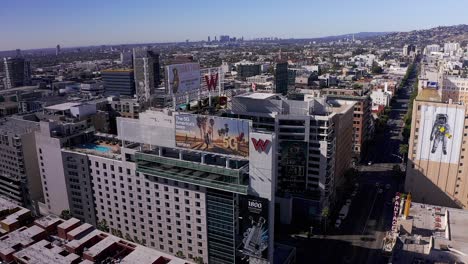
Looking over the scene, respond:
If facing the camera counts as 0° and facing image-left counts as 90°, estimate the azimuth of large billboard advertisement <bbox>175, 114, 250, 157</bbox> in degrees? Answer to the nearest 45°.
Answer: approximately 45°
